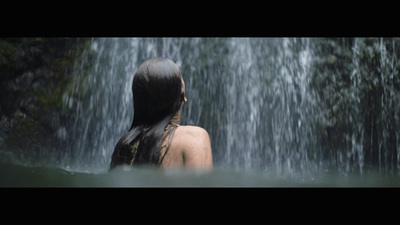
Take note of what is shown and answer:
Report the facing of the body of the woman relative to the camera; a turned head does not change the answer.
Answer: away from the camera
